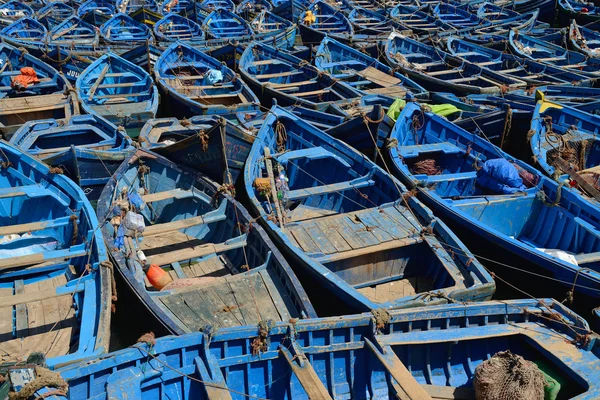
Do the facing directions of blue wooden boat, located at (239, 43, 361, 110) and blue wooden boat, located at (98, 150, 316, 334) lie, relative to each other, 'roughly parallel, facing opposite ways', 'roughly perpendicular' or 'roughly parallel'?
roughly parallel

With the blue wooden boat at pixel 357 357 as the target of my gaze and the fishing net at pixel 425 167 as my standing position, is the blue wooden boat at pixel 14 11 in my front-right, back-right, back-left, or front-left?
back-right

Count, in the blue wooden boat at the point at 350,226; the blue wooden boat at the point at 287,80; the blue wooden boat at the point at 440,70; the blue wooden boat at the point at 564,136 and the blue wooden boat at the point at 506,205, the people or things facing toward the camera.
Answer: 0

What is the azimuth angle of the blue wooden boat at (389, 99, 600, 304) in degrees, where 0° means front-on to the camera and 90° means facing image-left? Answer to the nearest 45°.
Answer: approximately 135°

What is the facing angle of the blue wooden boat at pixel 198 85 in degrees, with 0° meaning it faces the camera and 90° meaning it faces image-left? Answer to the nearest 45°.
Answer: approximately 135°

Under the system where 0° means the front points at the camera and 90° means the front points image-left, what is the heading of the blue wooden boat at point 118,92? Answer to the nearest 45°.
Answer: approximately 180°

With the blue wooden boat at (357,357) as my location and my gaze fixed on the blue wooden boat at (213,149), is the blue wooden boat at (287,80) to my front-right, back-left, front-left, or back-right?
front-right

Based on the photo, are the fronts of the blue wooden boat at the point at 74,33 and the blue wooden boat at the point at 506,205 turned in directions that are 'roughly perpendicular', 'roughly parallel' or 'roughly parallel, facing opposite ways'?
roughly parallel

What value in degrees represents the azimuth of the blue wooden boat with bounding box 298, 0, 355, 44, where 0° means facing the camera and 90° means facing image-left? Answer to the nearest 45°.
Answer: approximately 135°

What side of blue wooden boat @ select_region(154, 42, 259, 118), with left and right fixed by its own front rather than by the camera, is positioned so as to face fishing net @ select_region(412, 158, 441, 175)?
back

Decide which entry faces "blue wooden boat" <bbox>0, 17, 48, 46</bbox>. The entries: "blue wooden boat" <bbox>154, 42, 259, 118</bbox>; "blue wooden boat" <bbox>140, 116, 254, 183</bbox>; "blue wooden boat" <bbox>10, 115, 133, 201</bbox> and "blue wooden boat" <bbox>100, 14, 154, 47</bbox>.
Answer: "blue wooden boat" <bbox>154, 42, 259, 118</bbox>

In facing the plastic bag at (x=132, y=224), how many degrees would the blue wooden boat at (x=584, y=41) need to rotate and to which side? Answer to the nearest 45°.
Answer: approximately 135° to its left

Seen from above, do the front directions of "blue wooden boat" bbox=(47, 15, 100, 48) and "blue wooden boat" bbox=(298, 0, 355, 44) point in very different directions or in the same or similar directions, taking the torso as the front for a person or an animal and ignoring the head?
same or similar directions

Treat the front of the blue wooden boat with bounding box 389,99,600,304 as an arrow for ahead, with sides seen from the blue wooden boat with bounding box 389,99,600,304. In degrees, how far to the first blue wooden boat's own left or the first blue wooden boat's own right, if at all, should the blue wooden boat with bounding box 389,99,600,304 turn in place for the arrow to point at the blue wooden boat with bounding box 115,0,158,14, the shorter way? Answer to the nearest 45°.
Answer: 0° — it already faces it

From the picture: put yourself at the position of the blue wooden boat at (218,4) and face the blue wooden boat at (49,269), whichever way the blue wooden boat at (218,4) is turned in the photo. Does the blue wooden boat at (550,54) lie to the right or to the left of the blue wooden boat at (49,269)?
left

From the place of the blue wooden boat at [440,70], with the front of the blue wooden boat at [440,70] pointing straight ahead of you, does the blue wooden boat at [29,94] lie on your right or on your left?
on your left
